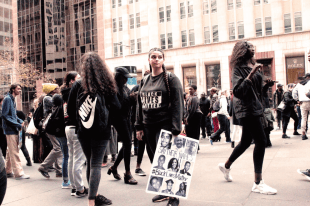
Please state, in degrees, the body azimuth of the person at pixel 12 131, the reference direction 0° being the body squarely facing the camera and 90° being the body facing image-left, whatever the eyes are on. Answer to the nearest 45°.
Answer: approximately 270°

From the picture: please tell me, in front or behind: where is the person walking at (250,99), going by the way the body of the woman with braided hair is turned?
behind

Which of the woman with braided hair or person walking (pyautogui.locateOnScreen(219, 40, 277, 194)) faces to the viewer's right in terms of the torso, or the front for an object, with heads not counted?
the person walking

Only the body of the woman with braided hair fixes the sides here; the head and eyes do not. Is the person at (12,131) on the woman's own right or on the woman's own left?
on the woman's own right

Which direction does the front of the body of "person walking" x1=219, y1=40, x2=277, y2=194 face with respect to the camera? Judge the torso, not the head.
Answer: to the viewer's right
